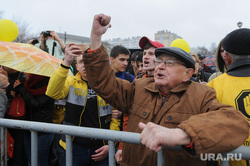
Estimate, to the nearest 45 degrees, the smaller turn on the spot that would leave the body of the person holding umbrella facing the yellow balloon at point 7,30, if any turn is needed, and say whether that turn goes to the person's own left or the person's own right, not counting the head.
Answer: approximately 45° to the person's own right

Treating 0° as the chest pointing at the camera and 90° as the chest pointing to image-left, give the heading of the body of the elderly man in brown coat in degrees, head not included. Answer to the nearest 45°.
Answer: approximately 45°

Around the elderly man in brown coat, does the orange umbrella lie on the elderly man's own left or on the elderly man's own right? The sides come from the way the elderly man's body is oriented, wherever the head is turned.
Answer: on the elderly man's own right
